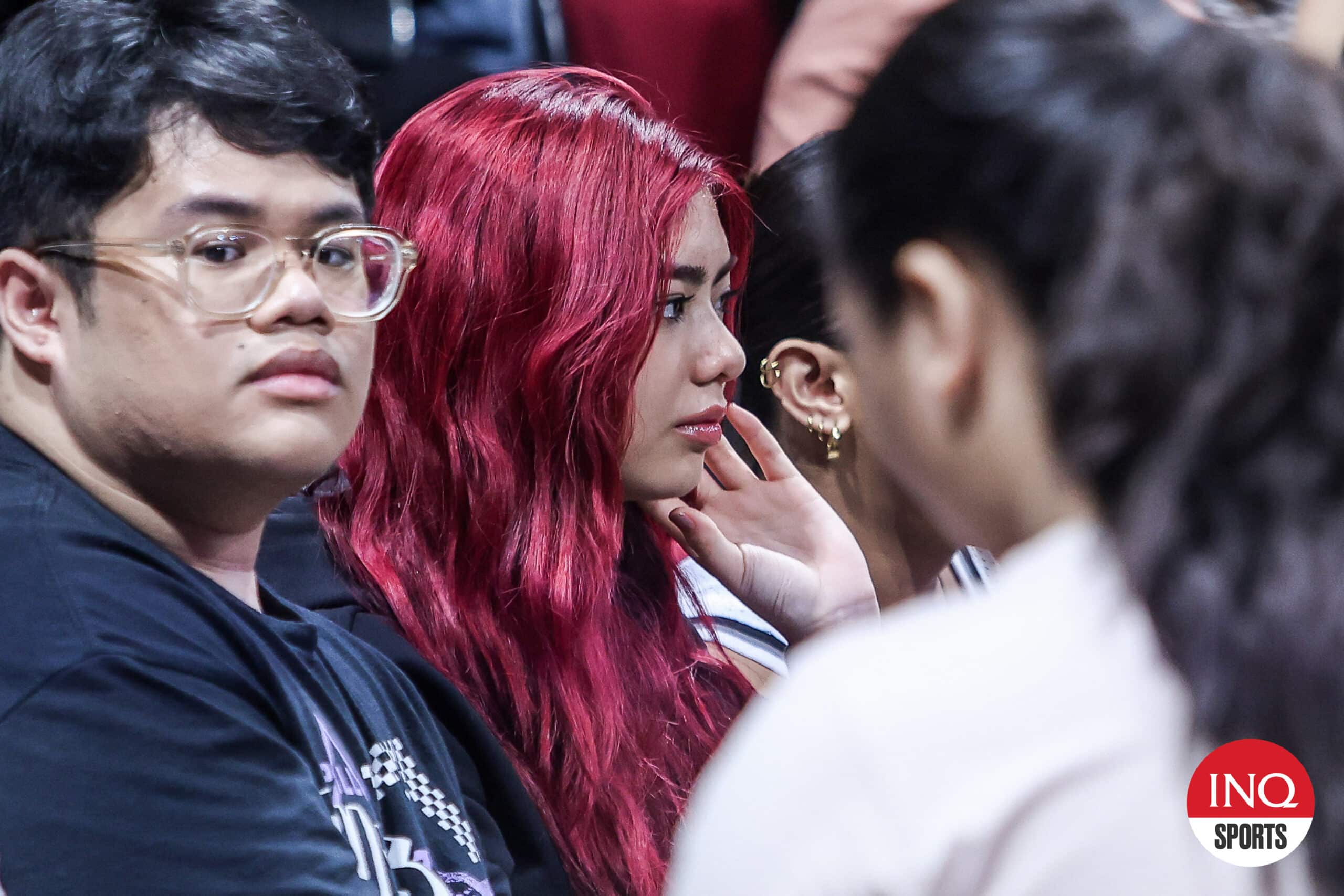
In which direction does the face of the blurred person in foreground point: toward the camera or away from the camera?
away from the camera

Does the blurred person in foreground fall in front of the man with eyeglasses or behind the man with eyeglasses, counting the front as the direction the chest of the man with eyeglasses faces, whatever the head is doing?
in front

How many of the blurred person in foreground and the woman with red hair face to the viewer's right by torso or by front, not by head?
1

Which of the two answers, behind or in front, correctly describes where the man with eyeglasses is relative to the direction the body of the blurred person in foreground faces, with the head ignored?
in front

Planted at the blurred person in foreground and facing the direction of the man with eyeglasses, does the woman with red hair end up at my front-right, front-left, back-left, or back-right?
front-right

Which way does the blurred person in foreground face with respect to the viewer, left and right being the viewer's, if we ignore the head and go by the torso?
facing away from the viewer and to the left of the viewer

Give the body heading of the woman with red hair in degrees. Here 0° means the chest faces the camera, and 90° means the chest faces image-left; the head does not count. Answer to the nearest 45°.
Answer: approximately 270°

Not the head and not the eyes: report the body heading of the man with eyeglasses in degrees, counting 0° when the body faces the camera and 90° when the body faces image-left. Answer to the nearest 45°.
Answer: approximately 315°
